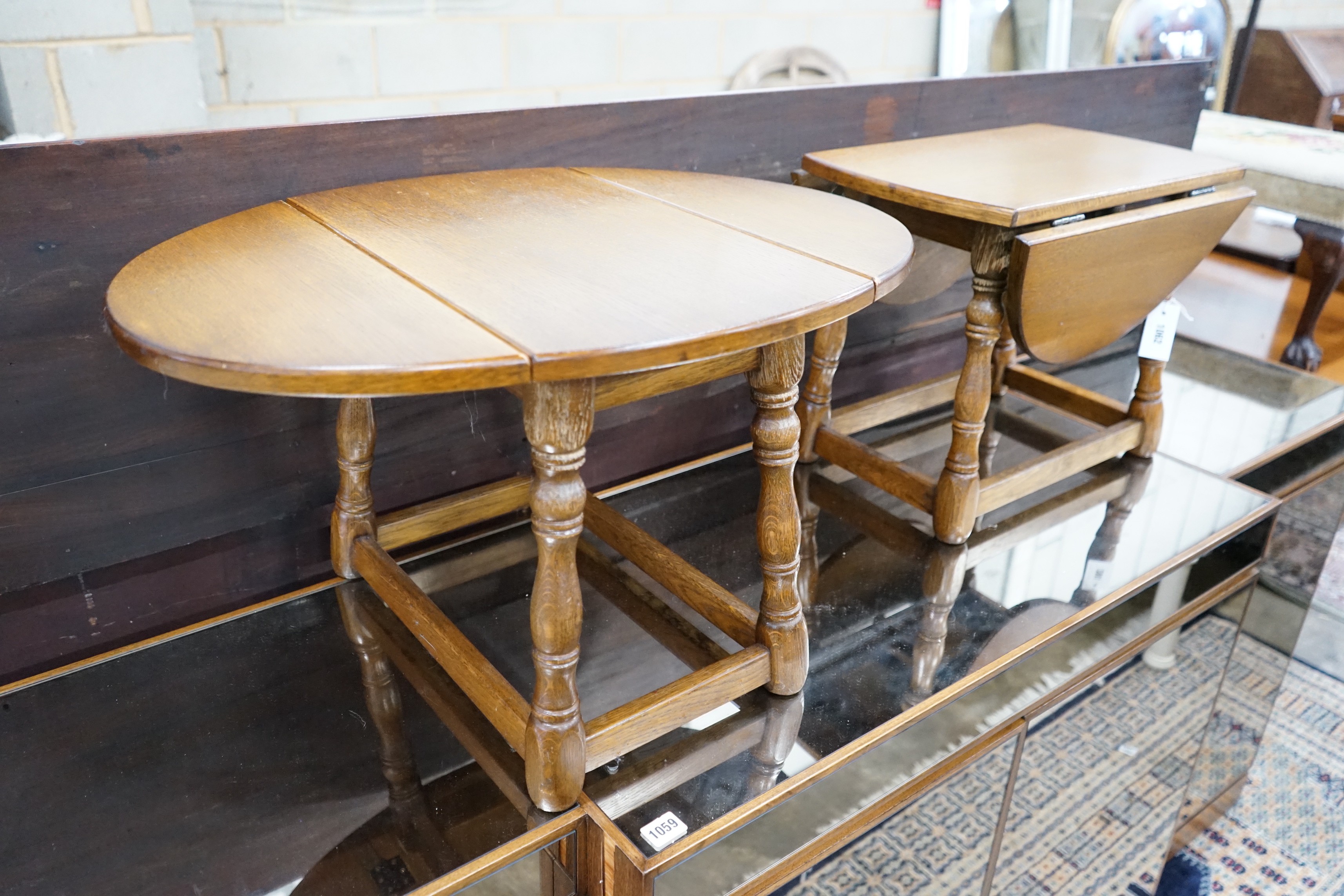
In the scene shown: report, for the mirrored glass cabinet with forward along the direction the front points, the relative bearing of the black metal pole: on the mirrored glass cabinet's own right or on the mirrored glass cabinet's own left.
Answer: on the mirrored glass cabinet's own left

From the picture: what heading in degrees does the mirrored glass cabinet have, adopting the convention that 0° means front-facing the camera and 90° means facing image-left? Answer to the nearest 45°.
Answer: approximately 315°
